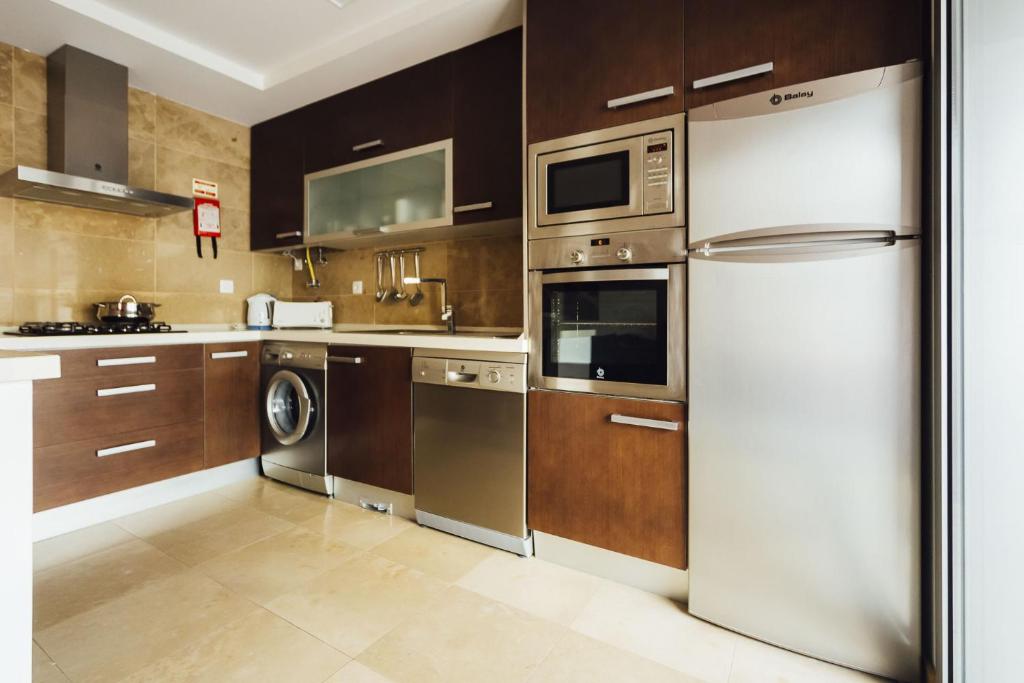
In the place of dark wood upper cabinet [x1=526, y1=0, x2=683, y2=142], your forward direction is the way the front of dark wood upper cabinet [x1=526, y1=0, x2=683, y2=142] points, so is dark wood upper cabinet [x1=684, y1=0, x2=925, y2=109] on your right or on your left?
on your left

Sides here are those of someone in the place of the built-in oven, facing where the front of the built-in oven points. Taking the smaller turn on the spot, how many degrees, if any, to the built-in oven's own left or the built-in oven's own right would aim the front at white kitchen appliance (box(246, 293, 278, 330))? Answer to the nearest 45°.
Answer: approximately 90° to the built-in oven's own right

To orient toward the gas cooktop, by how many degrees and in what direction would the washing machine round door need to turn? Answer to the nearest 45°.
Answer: approximately 45° to its right

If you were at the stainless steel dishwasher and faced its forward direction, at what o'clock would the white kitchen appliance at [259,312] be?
The white kitchen appliance is roughly at 3 o'clock from the stainless steel dishwasher.

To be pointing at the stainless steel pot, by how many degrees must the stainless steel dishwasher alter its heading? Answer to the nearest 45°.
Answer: approximately 45° to its right

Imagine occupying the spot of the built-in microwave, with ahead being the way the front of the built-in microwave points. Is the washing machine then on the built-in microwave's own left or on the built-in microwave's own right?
on the built-in microwave's own right

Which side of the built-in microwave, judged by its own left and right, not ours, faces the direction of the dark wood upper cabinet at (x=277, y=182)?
right

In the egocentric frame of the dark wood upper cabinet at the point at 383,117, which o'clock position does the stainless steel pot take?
The stainless steel pot is roughly at 2 o'clock from the dark wood upper cabinet.

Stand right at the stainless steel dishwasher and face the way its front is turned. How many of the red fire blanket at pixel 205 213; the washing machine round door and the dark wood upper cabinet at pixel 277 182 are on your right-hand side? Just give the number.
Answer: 3
